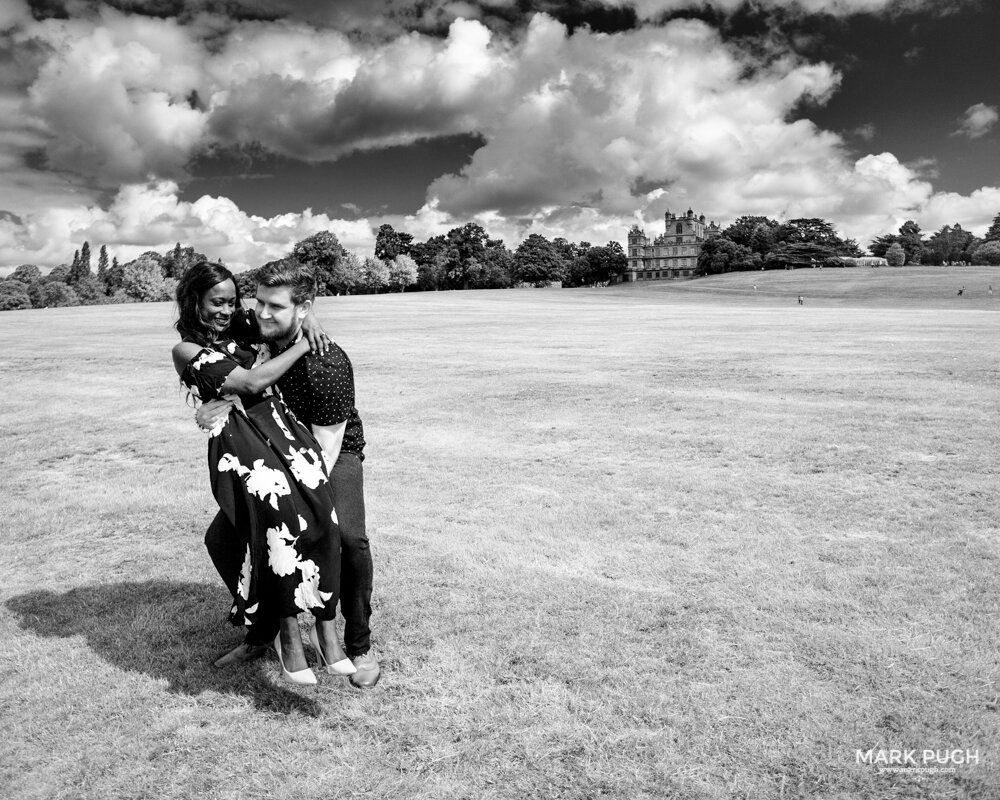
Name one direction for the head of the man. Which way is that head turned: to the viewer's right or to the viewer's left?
to the viewer's left

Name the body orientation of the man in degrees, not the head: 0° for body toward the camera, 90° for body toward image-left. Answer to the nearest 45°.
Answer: approximately 45°
